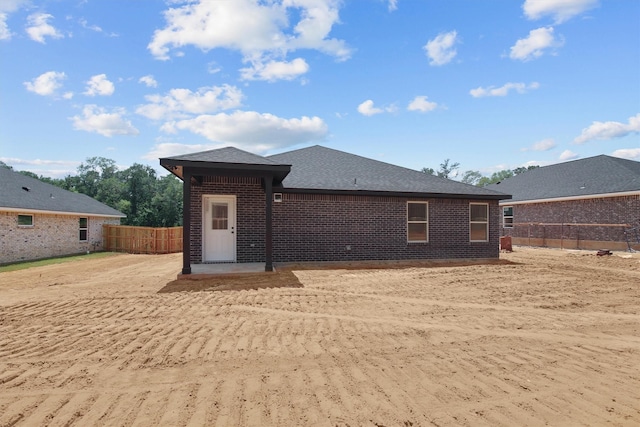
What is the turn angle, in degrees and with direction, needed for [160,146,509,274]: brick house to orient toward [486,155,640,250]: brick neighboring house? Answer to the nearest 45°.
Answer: approximately 45° to its right

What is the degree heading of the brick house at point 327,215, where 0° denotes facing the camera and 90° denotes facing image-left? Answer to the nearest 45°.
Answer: approximately 180°

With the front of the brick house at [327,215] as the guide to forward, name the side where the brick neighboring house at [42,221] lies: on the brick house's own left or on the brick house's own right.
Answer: on the brick house's own left
